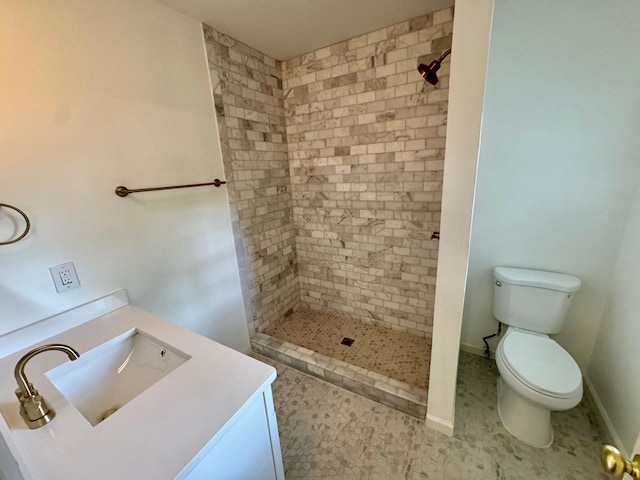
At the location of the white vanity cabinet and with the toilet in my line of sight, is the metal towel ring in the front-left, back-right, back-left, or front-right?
back-left

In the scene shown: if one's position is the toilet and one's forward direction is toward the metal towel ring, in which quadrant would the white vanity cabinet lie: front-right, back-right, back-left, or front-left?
front-left

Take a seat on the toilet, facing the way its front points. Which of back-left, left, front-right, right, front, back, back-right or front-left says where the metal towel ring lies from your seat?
right

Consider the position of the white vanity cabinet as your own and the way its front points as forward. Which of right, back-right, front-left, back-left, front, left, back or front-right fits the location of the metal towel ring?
left

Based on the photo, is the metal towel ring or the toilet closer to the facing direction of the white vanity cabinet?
the toilet

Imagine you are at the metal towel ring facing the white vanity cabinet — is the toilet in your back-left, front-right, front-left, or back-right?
front-left

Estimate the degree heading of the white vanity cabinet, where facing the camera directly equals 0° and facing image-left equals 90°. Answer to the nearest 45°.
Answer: approximately 225°

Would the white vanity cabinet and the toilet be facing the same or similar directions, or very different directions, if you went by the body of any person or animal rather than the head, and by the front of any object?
very different directions

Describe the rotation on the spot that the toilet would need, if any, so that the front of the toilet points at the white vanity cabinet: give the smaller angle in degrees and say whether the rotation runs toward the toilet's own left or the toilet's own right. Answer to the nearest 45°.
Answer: approximately 45° to the toilet's own right
